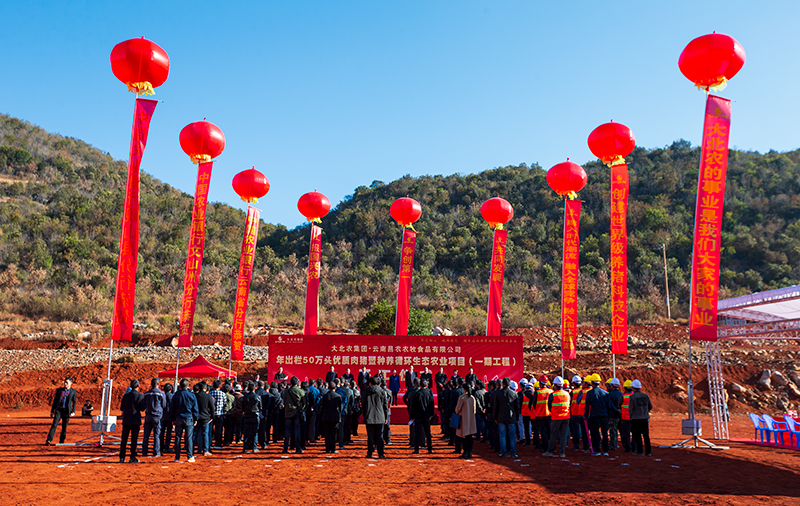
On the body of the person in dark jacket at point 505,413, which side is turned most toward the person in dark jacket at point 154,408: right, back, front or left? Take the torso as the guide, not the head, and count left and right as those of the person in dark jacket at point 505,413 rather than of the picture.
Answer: left

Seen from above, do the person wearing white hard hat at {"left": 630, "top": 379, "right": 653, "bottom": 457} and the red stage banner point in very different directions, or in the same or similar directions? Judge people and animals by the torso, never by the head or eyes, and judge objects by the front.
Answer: very different directions

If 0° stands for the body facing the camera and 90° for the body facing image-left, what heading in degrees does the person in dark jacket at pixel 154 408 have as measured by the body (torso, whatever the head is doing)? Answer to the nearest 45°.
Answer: approximately 180°

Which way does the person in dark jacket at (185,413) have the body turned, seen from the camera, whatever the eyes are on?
away from the camera

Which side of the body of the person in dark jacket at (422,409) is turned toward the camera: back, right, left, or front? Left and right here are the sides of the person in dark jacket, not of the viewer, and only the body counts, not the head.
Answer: back

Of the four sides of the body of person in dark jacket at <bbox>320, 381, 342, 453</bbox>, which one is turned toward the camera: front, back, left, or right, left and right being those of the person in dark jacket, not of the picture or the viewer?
back

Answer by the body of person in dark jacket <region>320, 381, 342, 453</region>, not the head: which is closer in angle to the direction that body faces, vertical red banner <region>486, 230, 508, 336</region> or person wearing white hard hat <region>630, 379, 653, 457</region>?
the vertical red banner

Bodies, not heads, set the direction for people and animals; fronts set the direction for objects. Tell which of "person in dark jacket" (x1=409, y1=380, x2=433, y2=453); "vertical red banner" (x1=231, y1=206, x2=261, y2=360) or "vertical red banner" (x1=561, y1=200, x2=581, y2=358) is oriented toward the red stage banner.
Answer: the person in dark jacket

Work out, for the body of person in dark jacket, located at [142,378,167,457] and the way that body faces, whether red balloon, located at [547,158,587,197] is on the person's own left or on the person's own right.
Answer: on the person's own right

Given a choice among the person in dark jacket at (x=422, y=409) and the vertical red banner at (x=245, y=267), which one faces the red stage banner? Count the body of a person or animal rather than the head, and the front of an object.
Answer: the person in dark jacket

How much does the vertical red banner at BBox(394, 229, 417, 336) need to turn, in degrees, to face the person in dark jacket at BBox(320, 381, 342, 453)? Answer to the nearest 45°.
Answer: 0° — it already faces them

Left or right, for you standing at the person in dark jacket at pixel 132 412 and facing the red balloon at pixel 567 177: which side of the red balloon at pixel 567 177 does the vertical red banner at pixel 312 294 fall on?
left
